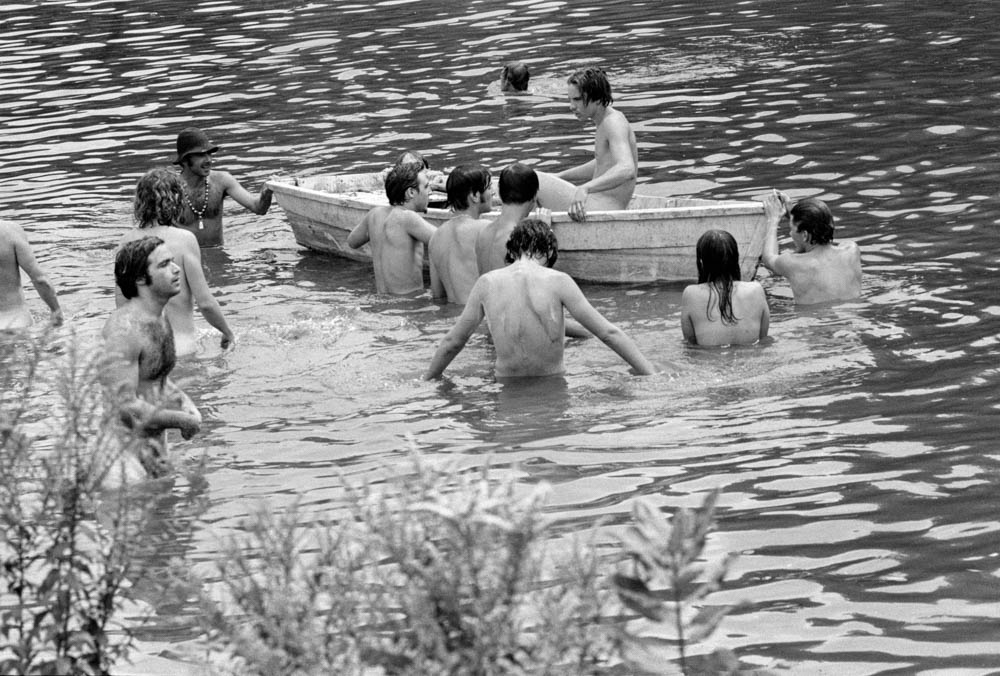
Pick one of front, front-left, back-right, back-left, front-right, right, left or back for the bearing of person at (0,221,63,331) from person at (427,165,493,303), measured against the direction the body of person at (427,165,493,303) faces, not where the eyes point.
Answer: back-left

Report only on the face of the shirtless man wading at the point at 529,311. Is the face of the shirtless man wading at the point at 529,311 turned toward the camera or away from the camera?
away from the camera

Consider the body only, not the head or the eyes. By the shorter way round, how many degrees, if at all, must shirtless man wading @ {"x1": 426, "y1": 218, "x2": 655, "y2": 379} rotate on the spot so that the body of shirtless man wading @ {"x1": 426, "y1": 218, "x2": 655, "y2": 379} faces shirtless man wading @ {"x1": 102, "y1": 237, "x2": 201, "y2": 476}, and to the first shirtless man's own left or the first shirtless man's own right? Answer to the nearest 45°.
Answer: approximately 135° to the first shirtless man's own left

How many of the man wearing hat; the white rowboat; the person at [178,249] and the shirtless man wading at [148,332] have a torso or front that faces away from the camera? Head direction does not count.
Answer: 1

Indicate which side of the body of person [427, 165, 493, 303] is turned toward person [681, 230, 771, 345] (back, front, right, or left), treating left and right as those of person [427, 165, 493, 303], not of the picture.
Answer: right

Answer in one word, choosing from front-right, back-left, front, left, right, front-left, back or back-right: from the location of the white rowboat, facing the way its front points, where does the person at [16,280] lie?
front

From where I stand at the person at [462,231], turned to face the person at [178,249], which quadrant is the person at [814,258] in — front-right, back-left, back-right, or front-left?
back-left

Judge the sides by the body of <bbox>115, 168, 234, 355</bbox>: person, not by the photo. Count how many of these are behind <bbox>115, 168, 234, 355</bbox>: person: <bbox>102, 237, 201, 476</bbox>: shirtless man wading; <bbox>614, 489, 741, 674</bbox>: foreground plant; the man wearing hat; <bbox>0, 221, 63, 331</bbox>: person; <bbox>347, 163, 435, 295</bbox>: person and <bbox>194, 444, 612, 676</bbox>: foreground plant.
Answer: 3

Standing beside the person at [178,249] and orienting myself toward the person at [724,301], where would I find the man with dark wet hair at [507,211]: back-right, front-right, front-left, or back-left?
front-left

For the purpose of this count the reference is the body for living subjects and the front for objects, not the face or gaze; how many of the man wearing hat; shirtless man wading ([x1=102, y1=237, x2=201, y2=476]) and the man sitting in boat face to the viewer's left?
1

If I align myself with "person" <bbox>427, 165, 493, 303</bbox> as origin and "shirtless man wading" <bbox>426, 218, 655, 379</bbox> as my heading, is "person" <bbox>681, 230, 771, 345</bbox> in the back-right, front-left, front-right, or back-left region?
front-left

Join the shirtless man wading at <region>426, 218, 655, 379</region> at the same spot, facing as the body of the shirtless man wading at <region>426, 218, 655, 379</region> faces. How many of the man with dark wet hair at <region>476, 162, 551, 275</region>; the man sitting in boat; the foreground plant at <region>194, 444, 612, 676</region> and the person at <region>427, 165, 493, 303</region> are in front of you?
3

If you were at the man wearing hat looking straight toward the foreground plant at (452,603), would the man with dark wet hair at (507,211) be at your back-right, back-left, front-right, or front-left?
front-left

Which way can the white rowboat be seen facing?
to the viewer's left

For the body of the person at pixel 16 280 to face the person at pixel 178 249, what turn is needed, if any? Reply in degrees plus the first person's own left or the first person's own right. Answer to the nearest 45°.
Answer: approximately 135° to the first person's own right

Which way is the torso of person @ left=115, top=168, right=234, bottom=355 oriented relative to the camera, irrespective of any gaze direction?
away from the camera

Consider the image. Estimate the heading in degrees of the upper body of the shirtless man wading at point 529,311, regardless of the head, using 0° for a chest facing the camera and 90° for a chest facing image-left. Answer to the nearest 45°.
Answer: approximately 180°

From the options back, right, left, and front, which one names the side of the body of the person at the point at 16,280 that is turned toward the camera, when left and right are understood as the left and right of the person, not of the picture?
back

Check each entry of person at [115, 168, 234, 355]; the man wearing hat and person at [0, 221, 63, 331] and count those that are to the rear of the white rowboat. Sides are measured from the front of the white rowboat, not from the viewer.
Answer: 0

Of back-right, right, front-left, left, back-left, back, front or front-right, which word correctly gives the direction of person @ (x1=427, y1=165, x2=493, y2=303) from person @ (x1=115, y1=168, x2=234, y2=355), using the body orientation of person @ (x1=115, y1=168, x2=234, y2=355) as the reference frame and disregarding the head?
right

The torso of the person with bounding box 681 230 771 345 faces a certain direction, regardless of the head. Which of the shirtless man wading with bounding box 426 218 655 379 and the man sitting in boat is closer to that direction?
the man sitting in boat
